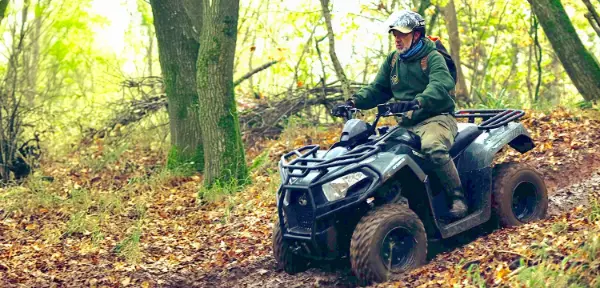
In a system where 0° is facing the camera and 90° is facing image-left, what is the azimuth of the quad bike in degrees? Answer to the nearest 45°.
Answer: approximately 45°

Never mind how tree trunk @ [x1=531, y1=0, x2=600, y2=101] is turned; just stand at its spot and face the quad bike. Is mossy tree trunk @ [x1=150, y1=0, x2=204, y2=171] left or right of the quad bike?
right

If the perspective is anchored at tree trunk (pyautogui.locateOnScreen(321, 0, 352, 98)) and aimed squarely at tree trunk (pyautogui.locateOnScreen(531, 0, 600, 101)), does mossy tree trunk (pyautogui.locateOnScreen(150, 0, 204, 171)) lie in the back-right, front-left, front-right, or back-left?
back-right

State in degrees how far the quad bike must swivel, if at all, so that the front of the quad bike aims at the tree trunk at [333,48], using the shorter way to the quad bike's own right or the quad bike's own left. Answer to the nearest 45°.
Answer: approximately 135° to the quad bike's own right

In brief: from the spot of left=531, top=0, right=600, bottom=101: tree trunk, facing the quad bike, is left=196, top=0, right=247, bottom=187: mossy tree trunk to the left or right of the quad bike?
right

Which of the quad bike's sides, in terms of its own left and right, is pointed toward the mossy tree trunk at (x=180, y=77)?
right

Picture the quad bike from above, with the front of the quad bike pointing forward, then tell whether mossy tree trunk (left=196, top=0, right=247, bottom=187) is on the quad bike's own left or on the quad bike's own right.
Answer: on the quad bike's own right

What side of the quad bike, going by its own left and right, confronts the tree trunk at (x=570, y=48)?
back
